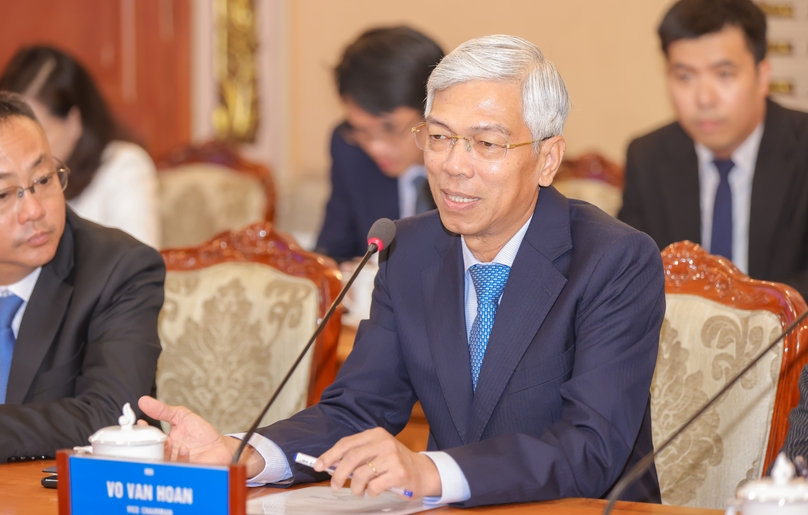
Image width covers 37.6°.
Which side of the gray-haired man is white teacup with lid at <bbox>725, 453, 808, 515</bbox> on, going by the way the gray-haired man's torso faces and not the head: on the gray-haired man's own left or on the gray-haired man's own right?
on the gray-haired man's own left

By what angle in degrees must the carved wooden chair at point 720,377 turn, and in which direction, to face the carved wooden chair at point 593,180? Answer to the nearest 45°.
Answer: approximately 135° to its right

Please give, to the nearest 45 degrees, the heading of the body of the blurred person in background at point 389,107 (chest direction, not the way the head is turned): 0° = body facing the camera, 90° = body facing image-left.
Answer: approximately 315°

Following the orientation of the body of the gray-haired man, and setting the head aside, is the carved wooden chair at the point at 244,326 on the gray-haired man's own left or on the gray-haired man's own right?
on the gray-haired man's own right

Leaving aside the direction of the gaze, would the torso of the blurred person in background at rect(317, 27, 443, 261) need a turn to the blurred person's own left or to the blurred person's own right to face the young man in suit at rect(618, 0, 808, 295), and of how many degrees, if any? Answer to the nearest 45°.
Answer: approximately 45° to the blurred person's own left

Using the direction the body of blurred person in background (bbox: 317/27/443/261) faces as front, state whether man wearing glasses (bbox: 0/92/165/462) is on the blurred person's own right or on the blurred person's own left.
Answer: on the blurred person's own right

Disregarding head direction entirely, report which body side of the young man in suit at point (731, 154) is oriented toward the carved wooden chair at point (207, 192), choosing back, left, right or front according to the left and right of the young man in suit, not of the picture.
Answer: right

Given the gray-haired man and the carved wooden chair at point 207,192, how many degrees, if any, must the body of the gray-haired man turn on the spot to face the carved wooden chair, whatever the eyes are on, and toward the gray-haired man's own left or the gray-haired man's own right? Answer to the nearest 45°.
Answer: approximately 135° to the gray-haired man's own right

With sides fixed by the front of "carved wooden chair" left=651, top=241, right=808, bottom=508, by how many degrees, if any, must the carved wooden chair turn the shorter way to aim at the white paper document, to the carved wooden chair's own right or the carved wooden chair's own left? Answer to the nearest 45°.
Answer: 0° — it already faces it
